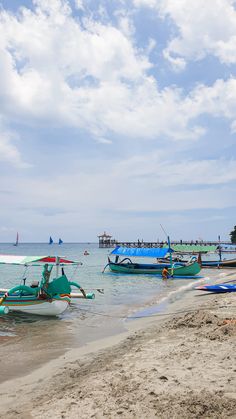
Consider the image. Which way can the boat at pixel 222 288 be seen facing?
to the viewer's left

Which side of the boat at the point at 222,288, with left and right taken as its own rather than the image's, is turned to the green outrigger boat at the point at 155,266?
right
